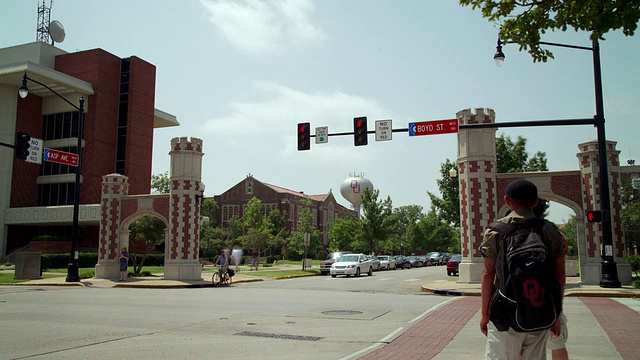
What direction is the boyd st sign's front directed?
toward the camera

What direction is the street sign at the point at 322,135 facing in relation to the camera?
toward the camera

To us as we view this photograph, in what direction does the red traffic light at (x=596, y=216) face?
facing the viewer

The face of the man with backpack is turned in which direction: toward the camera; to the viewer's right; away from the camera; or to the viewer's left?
away from the camera

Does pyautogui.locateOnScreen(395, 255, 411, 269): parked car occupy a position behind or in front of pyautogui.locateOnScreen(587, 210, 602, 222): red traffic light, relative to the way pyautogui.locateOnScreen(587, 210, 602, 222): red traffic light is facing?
behind

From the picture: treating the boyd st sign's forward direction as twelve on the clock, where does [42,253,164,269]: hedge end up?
The hedge is roughly at 4 o'clock from the boyd st sign.

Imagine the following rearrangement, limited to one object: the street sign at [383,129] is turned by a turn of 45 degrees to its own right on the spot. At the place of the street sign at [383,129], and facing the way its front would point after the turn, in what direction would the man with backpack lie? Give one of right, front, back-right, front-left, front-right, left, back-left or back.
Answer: front-left

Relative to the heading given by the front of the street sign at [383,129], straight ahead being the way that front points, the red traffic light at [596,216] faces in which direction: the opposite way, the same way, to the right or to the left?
the same way

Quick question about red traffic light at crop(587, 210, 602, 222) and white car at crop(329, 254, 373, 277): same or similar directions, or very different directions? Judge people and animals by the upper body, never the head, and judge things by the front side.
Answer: same or similar directions

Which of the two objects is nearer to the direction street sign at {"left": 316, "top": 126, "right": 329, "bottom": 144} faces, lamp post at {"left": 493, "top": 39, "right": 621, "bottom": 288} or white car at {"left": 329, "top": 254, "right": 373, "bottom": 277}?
the lamp post

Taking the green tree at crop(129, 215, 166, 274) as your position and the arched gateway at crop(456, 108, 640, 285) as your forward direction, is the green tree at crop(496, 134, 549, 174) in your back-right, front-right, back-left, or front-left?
front-left

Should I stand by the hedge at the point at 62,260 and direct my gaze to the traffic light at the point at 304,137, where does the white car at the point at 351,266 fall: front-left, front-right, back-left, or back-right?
front-left
